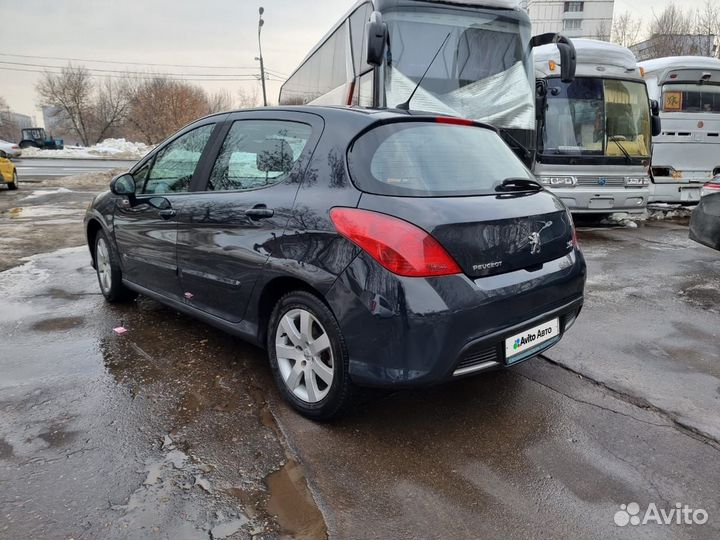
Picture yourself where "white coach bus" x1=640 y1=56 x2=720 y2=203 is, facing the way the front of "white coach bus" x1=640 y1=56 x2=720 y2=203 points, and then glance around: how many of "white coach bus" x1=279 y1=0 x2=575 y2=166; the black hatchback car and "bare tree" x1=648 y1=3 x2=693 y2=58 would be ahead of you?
1

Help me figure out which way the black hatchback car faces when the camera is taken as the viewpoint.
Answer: facing away from the viewer and to the left of the viewer

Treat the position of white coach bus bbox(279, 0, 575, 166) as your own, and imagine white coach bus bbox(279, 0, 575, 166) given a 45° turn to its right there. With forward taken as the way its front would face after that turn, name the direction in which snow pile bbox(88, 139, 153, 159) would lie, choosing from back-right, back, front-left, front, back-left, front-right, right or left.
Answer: back-right

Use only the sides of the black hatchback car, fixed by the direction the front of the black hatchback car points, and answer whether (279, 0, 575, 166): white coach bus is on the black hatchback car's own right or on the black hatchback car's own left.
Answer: on the black hatchback car's own right

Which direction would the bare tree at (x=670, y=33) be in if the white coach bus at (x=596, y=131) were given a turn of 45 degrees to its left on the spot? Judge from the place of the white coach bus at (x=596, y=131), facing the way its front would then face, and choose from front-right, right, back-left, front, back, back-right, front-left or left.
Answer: back-left

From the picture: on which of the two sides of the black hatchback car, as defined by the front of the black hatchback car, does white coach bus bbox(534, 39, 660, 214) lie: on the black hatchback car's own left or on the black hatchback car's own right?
on the black hatchback car's own right

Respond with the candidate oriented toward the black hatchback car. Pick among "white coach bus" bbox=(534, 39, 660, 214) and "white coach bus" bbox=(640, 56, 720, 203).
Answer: "white coach bus" bbox=(534, 39, 660, 214)

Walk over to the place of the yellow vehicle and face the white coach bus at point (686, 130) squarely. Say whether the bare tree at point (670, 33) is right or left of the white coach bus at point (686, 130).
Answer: left
